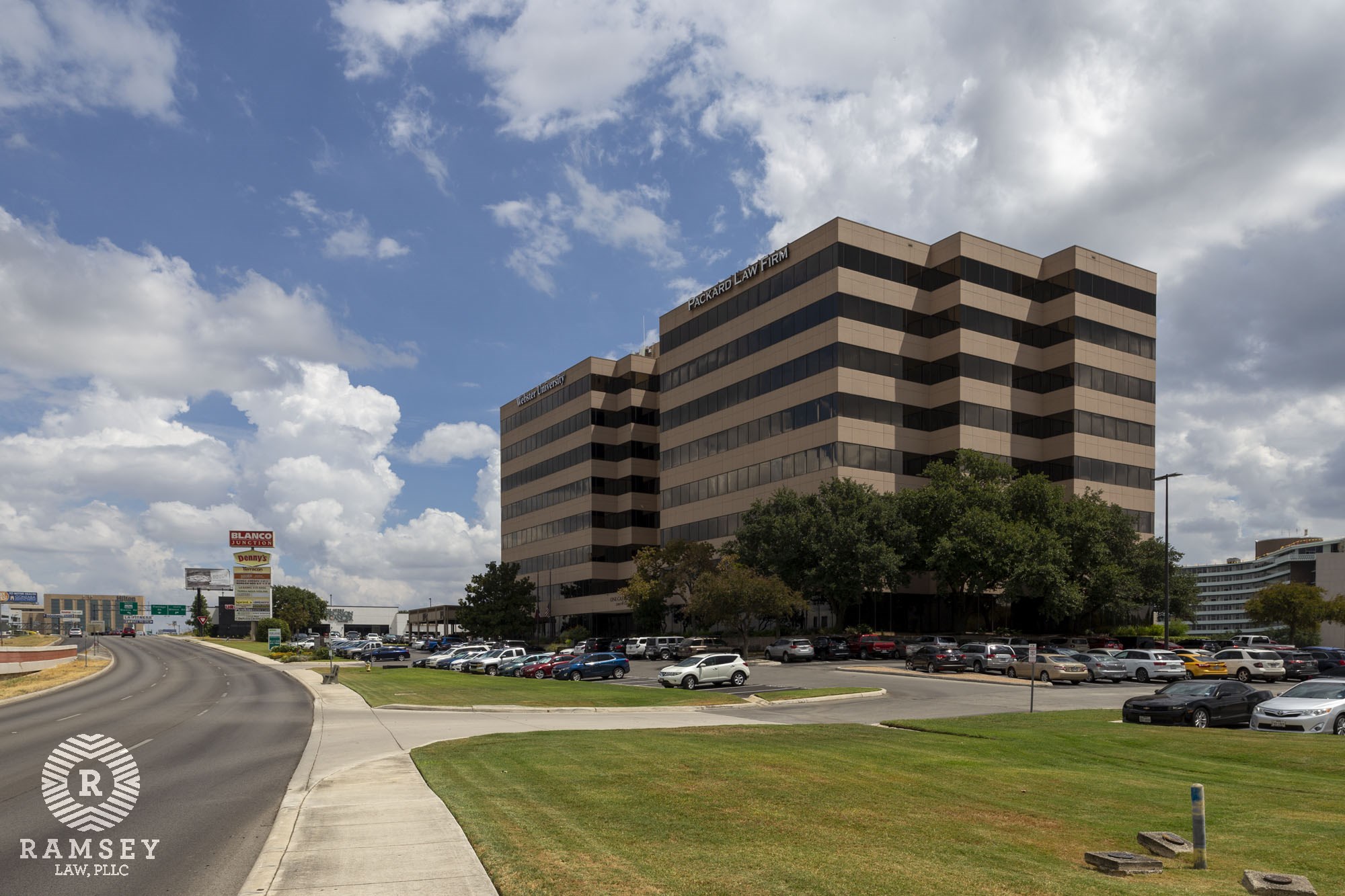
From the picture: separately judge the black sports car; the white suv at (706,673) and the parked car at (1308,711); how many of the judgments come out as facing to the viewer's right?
0

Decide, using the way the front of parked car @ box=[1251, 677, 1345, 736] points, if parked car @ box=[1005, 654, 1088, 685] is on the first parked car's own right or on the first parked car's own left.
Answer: on the first parked car's own right

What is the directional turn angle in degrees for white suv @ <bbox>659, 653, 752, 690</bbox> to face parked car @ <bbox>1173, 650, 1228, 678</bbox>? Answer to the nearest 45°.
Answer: approximately 135° to its left

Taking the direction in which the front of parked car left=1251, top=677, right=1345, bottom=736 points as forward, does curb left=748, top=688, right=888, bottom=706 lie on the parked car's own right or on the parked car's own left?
on the parked car's own right

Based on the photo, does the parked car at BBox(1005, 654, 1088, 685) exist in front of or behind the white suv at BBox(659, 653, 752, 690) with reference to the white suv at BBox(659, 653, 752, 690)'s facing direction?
behind

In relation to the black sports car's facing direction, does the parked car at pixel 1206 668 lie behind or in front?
behind

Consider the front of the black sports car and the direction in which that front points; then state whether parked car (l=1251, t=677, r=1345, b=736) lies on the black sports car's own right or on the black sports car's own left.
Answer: on the black sports car's own left

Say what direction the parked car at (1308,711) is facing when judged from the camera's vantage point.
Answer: facing the viewer and to the left of the viewer

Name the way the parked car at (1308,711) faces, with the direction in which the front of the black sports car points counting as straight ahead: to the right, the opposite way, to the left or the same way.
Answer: the same way

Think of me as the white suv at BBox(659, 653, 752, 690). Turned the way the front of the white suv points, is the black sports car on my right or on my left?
on my left

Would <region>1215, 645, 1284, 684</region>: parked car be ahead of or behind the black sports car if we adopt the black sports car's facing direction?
behind

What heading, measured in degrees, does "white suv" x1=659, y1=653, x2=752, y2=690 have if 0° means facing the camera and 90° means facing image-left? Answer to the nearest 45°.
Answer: approximately 45°
